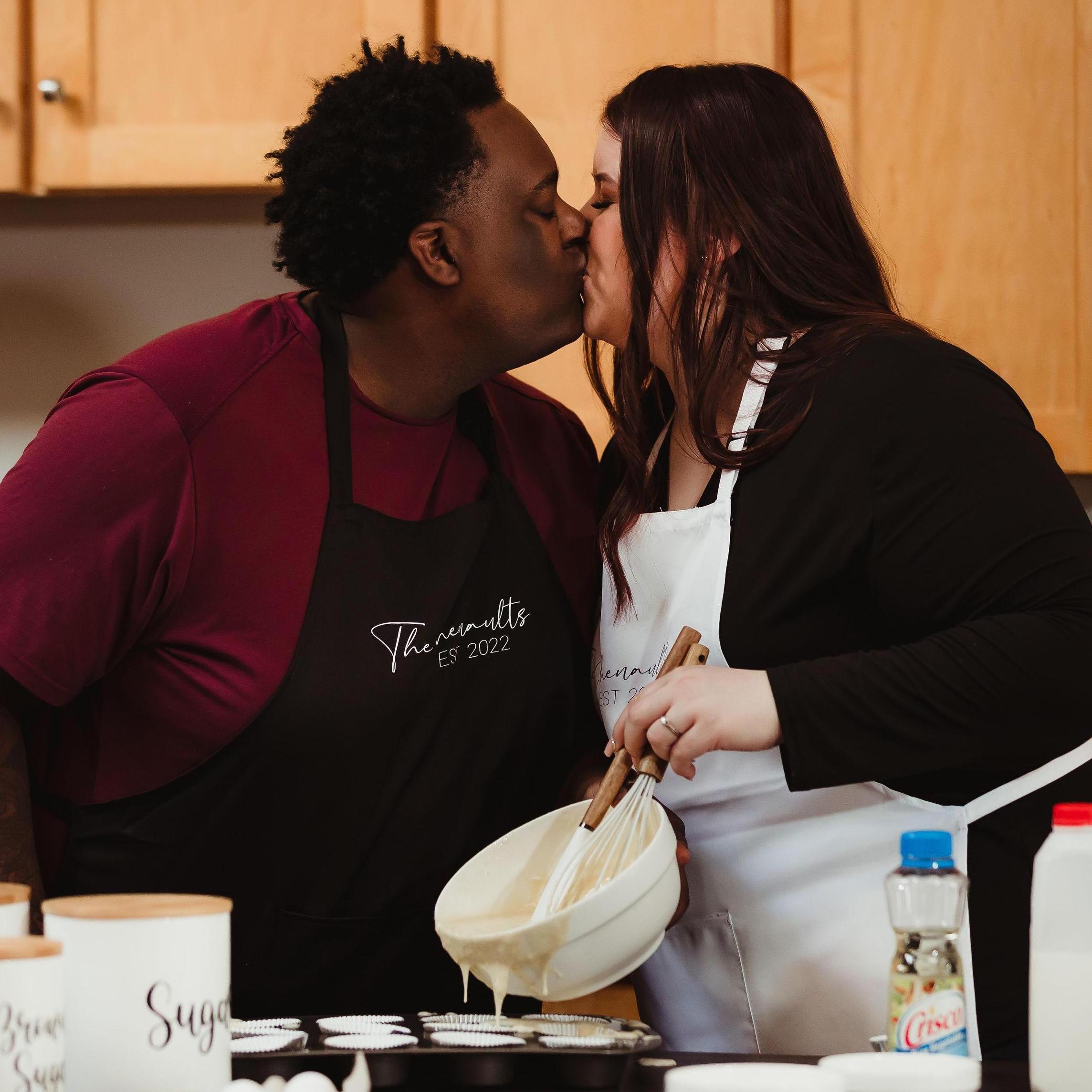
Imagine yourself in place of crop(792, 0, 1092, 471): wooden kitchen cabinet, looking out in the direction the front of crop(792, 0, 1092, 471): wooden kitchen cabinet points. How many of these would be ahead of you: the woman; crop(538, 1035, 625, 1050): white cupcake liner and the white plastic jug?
3

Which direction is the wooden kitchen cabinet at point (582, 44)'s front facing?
toward the camera

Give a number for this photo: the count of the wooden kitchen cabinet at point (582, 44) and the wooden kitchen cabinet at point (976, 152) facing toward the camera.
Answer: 2

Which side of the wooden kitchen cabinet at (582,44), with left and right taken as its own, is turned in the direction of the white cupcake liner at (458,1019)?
front

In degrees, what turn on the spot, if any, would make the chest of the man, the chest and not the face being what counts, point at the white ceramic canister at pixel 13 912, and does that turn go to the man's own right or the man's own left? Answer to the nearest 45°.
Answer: approximately 45° to the man's own right

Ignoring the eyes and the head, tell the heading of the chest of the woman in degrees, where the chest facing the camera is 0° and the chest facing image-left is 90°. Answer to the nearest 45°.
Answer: approximately 45°

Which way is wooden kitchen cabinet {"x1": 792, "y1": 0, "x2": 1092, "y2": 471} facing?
toward the camera

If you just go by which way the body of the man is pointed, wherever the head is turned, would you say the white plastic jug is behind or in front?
in front

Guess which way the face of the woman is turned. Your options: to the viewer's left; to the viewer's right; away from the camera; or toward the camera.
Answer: to the viewer's left

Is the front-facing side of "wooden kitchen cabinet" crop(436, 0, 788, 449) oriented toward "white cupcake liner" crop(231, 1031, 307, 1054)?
yes

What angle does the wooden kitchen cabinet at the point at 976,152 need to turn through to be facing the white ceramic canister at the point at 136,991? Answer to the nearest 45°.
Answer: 0° — it already faces it

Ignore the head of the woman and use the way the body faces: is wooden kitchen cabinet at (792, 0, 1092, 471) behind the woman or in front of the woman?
behind

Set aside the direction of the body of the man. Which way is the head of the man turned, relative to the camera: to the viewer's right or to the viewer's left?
to the viewer's right
